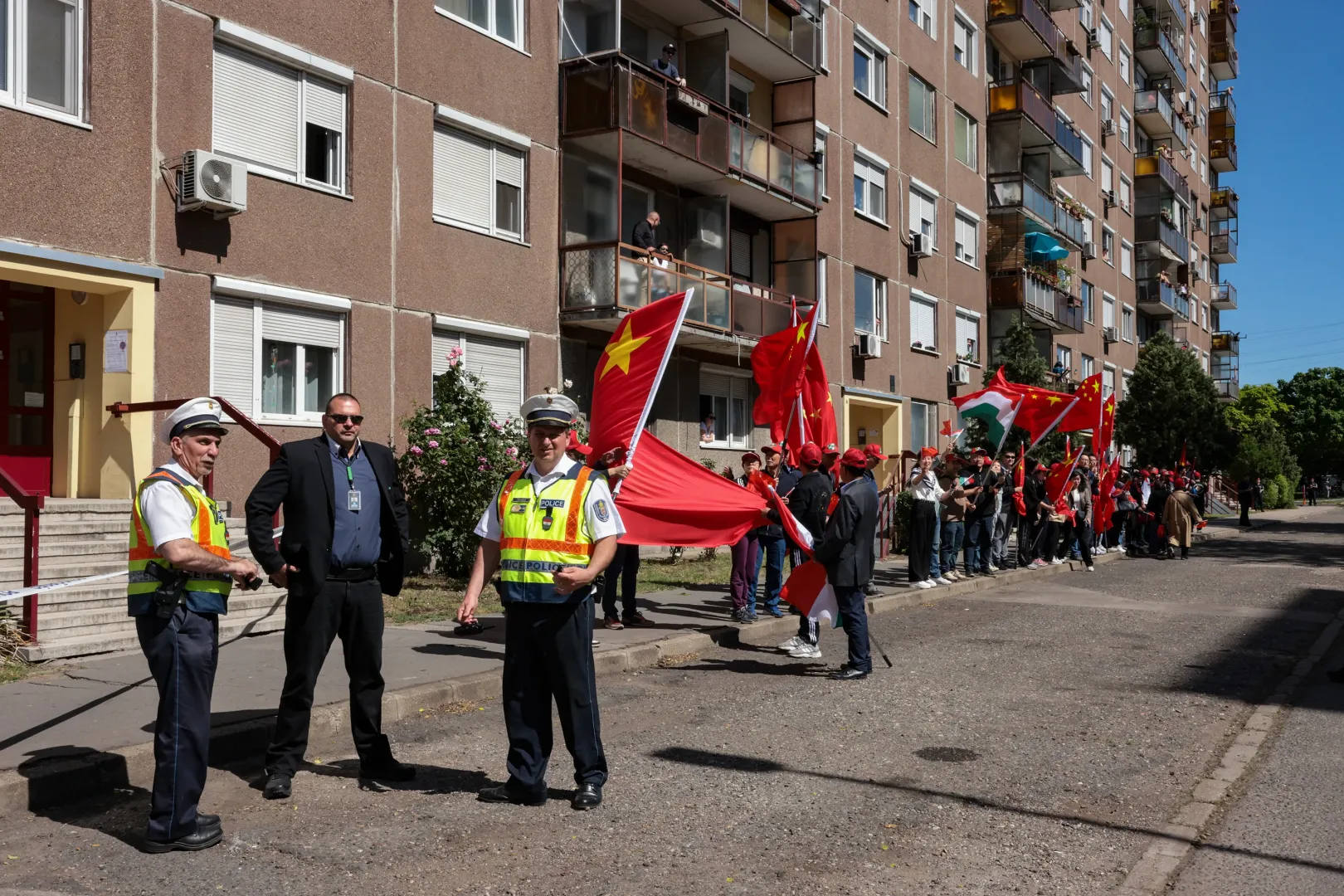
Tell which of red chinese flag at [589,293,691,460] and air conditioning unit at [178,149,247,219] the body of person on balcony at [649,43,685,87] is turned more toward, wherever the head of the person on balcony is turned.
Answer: the red chinese flag

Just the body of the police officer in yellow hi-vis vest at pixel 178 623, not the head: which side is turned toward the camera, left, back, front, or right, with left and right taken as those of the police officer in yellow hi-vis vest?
right

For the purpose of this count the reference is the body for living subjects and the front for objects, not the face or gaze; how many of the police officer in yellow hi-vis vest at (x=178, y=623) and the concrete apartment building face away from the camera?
0

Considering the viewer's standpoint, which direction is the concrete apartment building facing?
facing the viewer and to the right of the viewer

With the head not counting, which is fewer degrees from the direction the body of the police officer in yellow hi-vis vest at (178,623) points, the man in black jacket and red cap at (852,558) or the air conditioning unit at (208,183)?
the man in black jacket and red cap

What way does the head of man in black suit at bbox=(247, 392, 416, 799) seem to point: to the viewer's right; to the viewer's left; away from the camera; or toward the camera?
toward the camera

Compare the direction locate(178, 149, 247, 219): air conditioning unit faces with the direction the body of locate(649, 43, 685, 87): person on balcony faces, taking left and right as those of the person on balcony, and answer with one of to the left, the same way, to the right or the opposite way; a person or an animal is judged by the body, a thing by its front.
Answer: the same way

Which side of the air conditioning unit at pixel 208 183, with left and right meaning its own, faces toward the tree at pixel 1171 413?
left

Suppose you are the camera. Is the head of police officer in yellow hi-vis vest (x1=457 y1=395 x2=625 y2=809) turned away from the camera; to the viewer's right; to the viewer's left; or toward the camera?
toward the camera

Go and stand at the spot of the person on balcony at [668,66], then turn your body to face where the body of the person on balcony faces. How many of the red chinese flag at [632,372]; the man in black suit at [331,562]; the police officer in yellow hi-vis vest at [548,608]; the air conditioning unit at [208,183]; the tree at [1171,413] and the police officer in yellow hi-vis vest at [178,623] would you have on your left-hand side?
1

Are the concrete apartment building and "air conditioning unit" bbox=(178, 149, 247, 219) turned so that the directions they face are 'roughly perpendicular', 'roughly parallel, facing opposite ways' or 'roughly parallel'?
roughly parallel

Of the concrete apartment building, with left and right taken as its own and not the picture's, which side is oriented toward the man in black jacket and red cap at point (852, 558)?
front

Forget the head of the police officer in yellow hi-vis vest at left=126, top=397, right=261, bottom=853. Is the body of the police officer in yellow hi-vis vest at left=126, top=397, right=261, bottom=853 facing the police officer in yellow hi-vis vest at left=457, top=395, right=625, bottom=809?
yes

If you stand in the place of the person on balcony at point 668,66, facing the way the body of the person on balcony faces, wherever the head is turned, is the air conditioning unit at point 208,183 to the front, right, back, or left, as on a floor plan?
right

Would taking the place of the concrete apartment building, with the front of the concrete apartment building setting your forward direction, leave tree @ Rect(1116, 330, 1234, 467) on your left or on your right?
on your left

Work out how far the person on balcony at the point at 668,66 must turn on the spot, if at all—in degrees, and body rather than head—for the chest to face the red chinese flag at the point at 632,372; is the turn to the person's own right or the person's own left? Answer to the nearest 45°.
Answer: approximately 45° to the person's own right

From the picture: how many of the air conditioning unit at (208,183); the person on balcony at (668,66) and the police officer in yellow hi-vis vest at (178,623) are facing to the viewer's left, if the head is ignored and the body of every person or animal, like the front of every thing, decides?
0
